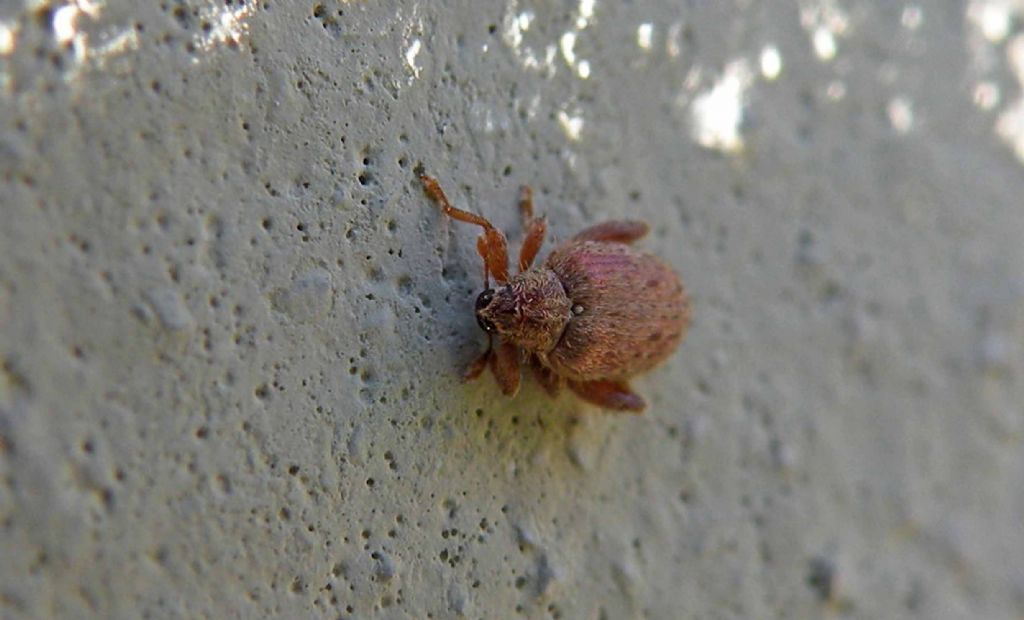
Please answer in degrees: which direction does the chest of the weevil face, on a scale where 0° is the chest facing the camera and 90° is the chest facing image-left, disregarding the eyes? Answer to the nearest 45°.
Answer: approximately 90°
